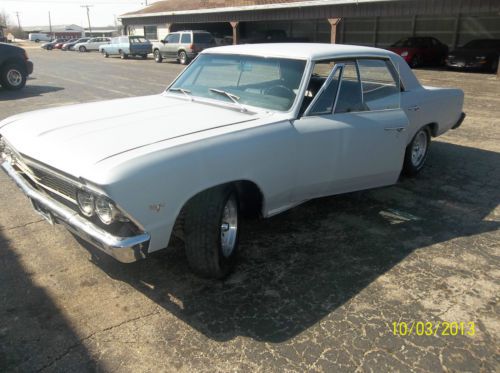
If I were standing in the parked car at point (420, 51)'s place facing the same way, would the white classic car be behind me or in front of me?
in front

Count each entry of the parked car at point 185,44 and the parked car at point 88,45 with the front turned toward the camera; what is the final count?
0

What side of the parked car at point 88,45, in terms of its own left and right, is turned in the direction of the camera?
left

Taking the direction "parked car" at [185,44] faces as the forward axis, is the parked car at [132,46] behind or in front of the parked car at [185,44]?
in front

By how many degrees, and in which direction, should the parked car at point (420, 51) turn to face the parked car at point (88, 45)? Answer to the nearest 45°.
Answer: approximately 90° to its right

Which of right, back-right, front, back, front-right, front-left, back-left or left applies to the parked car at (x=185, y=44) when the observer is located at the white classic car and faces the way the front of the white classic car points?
back-right

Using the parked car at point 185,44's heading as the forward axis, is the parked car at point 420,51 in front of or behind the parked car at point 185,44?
behind

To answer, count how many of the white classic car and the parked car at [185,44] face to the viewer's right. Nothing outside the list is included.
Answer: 0
